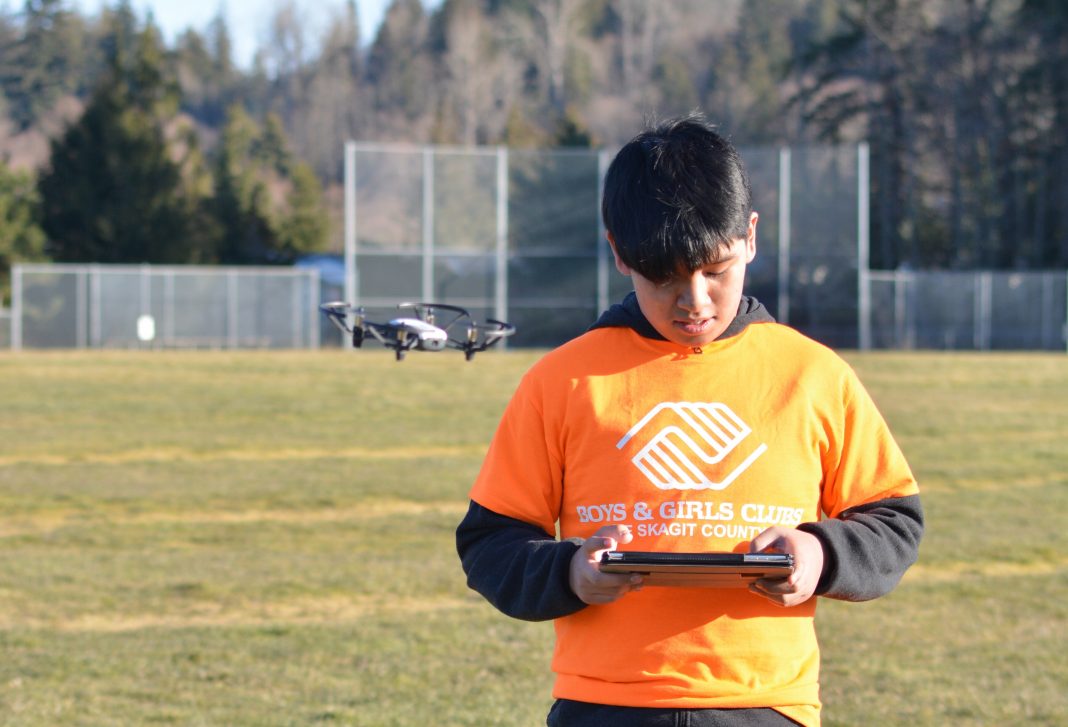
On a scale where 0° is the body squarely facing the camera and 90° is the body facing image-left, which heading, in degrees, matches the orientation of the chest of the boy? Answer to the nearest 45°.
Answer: approximately 0°

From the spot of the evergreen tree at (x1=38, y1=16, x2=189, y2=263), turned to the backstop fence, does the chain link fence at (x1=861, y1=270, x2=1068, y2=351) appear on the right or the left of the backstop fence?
left

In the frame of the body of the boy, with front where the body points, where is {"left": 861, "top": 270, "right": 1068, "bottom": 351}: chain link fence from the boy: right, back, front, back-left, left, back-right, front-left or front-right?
back

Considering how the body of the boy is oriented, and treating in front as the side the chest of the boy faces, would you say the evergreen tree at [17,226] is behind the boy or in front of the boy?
behind

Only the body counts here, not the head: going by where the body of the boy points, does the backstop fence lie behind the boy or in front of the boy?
behind

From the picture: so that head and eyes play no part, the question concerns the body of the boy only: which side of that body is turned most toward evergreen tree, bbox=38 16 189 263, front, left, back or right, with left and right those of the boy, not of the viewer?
back

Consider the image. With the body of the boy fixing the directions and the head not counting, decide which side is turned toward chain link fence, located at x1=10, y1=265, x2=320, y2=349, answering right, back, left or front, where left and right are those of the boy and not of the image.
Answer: back
